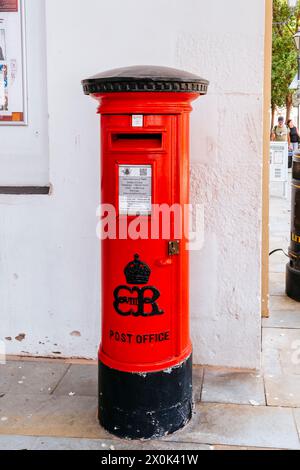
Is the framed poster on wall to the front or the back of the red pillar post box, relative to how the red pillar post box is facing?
to the back

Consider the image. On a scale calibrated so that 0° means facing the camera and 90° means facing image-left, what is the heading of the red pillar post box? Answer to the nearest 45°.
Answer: approximately 0°
